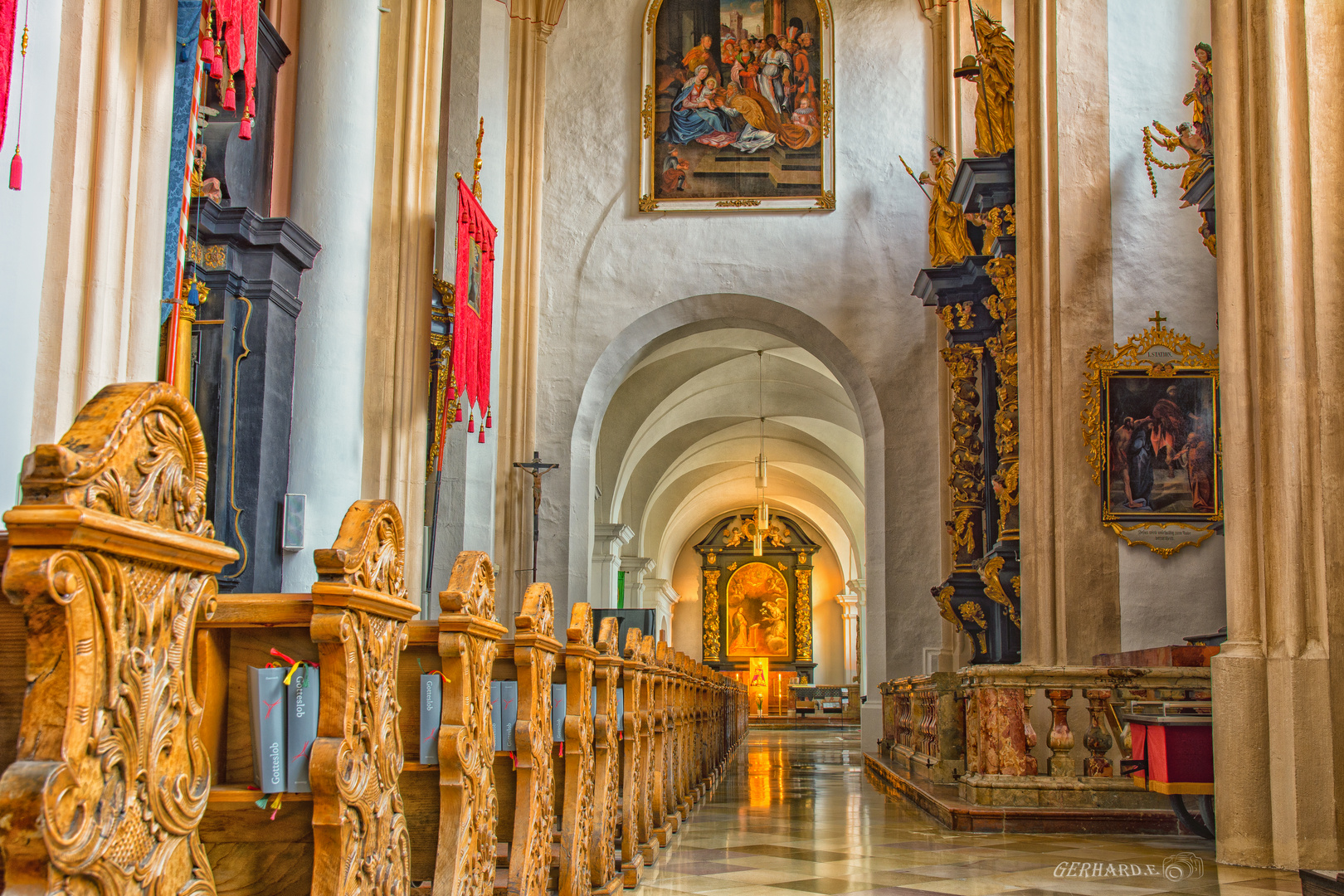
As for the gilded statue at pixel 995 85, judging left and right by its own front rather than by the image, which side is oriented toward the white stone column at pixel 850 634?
right

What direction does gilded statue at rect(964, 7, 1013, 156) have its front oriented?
to the viewer's left

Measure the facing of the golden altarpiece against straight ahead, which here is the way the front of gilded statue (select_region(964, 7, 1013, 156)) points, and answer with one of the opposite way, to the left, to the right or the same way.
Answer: to the left

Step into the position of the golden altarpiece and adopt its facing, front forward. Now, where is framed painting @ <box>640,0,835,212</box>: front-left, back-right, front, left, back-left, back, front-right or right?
front

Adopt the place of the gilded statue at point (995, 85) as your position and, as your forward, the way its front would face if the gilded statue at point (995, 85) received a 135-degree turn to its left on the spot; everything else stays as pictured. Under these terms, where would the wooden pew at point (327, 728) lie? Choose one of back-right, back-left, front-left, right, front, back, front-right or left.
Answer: front-right

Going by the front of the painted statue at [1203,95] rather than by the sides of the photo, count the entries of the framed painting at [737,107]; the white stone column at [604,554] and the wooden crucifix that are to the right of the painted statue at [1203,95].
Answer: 3

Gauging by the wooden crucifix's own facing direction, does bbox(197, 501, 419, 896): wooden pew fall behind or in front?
in front

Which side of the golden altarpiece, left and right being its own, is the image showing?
front
